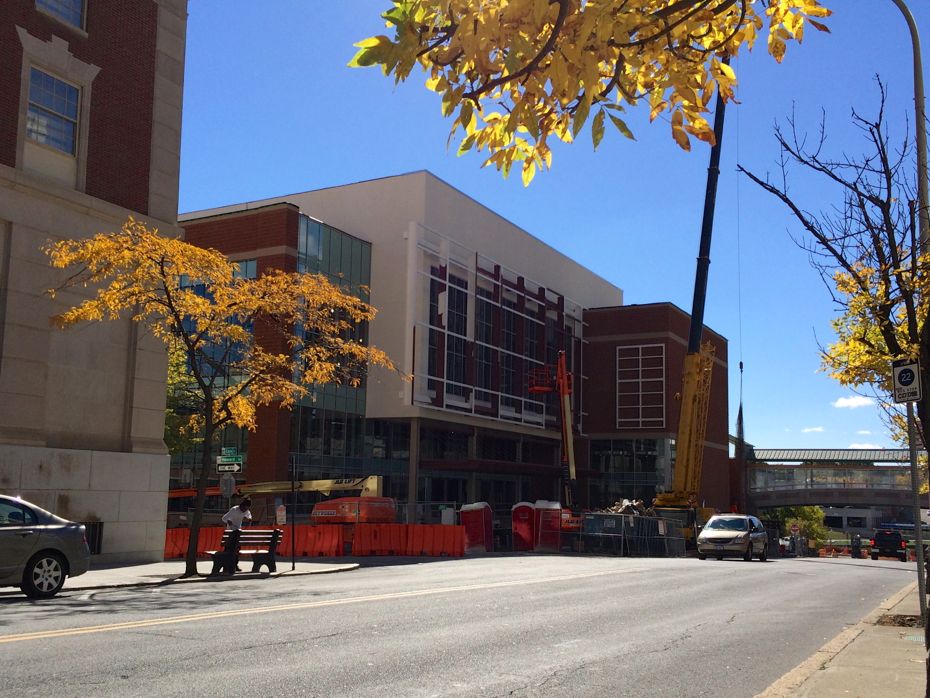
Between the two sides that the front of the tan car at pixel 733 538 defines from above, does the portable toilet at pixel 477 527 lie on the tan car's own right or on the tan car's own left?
on the tan car's own right

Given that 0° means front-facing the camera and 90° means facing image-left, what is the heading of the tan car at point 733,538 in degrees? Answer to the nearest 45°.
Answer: approximately 45°

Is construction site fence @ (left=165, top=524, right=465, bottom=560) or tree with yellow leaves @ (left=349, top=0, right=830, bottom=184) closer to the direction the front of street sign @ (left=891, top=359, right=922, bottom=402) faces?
the tree with yellow leaves

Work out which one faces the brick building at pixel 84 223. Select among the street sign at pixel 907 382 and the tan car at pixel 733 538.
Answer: the tan car

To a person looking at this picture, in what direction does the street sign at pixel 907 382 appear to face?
facing the viewer

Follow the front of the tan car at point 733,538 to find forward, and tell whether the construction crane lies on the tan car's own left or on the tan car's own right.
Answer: on the tan car's own right

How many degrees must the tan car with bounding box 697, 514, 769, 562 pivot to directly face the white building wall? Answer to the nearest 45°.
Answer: approximately 90° to its right
